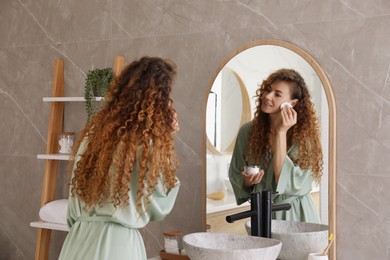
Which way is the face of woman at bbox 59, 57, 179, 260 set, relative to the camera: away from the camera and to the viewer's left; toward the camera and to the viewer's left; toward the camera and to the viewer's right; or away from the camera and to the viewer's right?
away from the camera and to the viewer's right

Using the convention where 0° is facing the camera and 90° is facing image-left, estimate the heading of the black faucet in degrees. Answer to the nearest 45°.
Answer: approximately 45°

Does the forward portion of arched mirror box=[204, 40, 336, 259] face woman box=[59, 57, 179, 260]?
yes

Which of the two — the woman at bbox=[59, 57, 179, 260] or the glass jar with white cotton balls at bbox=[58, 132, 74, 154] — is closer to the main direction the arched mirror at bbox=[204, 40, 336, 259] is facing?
the woman

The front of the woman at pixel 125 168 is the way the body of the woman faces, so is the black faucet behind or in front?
in front

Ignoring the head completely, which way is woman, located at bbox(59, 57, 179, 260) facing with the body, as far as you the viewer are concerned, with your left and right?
facing away from the viewer and to the right of the viewer

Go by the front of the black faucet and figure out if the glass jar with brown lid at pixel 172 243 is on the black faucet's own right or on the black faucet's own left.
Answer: on the black faucet's own right

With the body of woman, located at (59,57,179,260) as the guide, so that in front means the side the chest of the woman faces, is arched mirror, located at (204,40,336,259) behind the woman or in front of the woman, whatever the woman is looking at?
in front

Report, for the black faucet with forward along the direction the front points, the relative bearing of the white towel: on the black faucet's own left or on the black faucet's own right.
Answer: on the black faucet's own right
